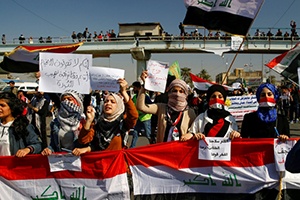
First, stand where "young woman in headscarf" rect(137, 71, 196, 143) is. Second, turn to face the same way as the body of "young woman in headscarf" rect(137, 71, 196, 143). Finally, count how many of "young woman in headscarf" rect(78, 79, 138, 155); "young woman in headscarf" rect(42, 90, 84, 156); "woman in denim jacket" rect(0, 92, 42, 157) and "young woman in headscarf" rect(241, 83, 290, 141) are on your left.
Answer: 1

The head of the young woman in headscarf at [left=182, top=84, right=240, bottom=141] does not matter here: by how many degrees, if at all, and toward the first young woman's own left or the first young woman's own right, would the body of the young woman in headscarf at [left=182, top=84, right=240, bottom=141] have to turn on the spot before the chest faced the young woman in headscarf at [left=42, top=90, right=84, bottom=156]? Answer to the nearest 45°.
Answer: approximately 90° to the first young woman's own right

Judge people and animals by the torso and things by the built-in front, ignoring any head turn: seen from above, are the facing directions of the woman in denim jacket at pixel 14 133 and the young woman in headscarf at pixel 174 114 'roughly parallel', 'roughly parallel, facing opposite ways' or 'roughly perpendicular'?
roughly parallel

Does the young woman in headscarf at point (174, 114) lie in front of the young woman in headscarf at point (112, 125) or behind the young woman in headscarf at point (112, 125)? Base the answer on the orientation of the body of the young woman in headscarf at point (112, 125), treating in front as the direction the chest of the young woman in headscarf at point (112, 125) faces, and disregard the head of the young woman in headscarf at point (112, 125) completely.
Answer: behind

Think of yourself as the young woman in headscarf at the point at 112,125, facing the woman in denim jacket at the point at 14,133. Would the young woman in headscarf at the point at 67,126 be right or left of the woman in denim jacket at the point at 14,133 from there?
right

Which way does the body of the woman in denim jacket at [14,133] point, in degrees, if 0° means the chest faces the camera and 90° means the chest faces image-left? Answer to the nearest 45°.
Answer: approximately 45°

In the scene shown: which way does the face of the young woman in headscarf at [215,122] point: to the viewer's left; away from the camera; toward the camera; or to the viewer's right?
toward the camera

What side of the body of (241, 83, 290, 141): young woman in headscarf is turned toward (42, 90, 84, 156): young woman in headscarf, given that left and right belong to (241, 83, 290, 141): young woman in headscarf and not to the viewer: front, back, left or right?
right

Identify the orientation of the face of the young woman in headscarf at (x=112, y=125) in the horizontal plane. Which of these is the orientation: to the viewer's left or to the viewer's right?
to the viewer's left

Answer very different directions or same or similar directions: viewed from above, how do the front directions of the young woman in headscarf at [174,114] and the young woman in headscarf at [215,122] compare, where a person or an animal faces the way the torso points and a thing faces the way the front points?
same or similar directions

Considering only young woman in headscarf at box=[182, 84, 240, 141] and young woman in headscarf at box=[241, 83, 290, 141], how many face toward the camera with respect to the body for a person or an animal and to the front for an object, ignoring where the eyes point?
2

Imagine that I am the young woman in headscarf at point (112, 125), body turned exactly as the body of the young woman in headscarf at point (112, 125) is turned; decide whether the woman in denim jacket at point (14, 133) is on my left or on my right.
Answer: on my right

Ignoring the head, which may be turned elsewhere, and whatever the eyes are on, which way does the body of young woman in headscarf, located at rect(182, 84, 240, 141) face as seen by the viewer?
toward the camera

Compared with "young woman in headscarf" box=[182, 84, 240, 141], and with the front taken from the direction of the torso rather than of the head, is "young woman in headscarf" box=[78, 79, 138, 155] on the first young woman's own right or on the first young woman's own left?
on the first young woman's own right

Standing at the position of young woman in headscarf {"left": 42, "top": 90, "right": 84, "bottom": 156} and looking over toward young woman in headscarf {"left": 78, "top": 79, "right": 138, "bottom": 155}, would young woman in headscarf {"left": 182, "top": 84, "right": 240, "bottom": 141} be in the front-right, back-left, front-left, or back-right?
front-left

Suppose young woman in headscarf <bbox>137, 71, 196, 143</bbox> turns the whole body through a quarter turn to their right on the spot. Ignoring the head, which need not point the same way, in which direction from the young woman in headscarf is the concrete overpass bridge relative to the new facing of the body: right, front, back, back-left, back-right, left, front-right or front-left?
right

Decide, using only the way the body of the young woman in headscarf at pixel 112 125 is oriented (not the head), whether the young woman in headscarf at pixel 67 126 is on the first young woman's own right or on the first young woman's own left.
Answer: on the first young woman's own right

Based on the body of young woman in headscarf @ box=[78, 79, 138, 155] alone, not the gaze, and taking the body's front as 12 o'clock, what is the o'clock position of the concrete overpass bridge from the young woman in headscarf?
The concrete overpass bridge is roughly at 5 o'clock from the young woman in headscarf.
